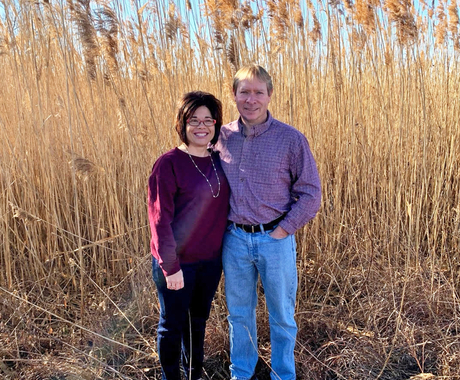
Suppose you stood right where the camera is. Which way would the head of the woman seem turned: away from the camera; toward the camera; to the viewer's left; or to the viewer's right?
toward the camera

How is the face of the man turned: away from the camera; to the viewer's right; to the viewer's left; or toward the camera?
toward the camera
